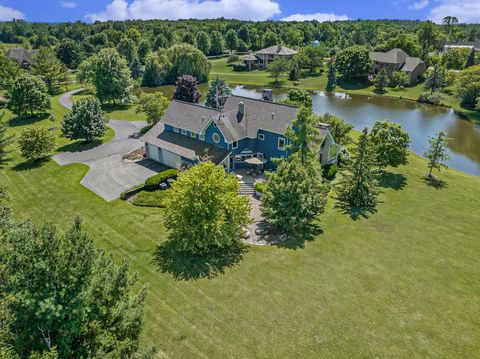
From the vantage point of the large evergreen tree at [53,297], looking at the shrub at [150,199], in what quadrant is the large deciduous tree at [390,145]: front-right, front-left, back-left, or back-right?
front-right

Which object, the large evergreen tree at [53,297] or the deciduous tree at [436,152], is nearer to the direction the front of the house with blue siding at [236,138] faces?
the large evergreen tree

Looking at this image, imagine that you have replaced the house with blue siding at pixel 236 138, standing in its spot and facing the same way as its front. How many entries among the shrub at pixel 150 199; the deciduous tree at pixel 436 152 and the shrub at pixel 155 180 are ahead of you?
2

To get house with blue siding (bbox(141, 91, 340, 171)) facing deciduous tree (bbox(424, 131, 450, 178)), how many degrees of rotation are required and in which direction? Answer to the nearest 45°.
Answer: approximately 135° to its left

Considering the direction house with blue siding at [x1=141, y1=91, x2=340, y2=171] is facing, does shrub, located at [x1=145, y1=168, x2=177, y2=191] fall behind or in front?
in front

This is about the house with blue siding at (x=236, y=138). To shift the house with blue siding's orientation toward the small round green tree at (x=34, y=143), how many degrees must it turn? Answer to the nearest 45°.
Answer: approximately 45° to its right

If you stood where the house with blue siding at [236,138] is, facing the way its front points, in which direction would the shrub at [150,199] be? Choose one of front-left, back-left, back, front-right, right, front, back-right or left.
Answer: front

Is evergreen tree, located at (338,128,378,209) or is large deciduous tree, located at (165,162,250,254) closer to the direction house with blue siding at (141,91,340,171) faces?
the large deciduous tree

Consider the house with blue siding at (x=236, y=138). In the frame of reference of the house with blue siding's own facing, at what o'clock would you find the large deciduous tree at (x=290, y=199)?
The large deciduous tree is roughly at 10 o'clock from the house with blue siding.

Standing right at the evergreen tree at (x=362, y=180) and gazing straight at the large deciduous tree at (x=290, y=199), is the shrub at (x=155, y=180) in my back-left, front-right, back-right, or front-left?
front-right

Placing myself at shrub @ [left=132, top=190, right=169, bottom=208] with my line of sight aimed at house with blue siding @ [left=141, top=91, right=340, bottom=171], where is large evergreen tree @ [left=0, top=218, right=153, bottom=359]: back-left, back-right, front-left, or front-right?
back-right

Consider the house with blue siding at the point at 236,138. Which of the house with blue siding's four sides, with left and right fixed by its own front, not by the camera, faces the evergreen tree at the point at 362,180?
left

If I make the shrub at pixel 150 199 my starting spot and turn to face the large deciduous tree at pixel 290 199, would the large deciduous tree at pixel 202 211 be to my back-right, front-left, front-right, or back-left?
front-right

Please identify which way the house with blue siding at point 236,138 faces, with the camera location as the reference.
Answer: facing the viewer and to the left of the viewer
